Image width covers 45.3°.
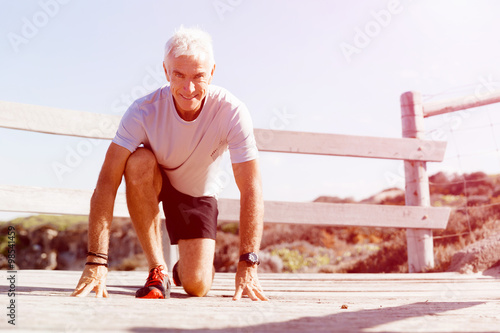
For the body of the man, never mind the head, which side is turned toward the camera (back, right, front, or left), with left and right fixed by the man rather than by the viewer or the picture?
front
